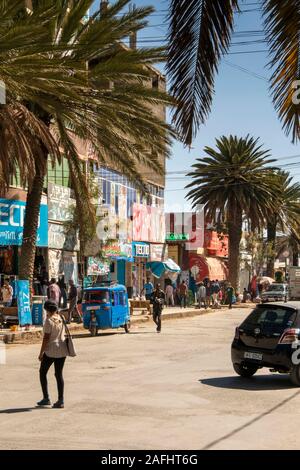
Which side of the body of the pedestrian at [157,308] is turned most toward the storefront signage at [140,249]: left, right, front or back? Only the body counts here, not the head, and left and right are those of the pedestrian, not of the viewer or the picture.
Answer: back

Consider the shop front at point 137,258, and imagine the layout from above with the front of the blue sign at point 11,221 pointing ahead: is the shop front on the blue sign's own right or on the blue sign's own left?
on the blue sign's own left

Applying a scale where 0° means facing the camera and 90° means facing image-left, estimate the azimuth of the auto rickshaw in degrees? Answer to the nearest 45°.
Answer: approximately 45°

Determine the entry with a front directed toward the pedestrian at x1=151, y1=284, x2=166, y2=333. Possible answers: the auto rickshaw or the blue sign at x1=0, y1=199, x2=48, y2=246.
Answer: the blue sign

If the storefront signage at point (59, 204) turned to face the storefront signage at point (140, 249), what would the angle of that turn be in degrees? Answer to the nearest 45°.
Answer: approximately 90° to its left

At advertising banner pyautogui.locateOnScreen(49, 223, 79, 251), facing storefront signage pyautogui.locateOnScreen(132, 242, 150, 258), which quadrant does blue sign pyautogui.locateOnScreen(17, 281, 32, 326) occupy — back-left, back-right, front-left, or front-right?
back-right

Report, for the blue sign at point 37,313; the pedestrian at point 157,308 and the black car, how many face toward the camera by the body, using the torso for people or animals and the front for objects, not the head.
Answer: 2

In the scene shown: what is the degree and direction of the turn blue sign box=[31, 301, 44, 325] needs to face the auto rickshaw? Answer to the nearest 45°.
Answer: approximately 45° to its left

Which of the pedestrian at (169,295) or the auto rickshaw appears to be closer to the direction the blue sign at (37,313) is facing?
the auto rickshaw

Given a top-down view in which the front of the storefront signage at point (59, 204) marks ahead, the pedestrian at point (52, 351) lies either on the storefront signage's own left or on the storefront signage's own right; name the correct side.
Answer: on the storefront signage's own right

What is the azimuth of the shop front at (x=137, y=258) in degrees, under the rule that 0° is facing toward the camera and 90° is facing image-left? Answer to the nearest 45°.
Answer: approximately 315°

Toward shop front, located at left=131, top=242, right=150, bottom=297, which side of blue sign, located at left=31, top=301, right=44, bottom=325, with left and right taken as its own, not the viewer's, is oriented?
back

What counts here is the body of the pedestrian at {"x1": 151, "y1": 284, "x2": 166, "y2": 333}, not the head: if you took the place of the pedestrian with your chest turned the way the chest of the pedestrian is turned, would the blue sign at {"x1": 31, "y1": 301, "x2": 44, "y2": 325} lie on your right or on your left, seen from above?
on your right

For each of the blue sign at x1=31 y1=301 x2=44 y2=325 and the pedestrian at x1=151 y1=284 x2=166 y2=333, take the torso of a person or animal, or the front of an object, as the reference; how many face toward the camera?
2
